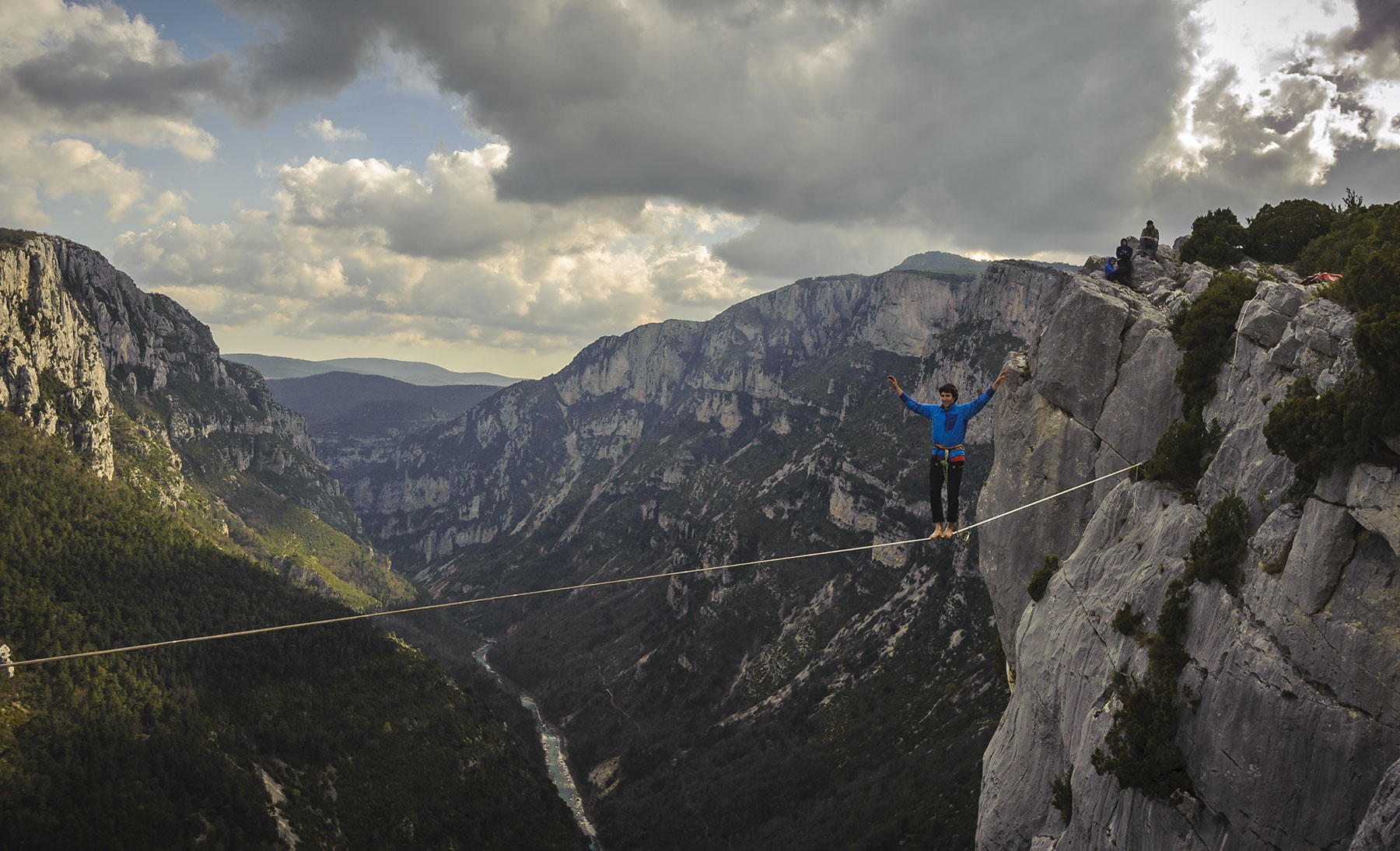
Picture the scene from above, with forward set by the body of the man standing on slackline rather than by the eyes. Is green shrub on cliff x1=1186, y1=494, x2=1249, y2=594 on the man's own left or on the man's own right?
on the man's own left

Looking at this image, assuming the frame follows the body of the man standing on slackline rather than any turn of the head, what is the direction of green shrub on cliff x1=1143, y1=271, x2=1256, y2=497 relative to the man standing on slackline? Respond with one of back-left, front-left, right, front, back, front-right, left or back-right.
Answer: back-left

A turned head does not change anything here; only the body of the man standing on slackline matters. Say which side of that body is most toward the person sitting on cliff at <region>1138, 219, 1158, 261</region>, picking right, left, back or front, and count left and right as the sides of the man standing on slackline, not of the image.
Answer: back

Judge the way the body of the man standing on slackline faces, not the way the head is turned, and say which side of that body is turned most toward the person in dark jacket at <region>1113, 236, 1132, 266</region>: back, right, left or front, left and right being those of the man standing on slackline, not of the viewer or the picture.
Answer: back

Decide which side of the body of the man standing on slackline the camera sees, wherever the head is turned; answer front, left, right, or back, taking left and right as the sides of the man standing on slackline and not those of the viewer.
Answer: front
